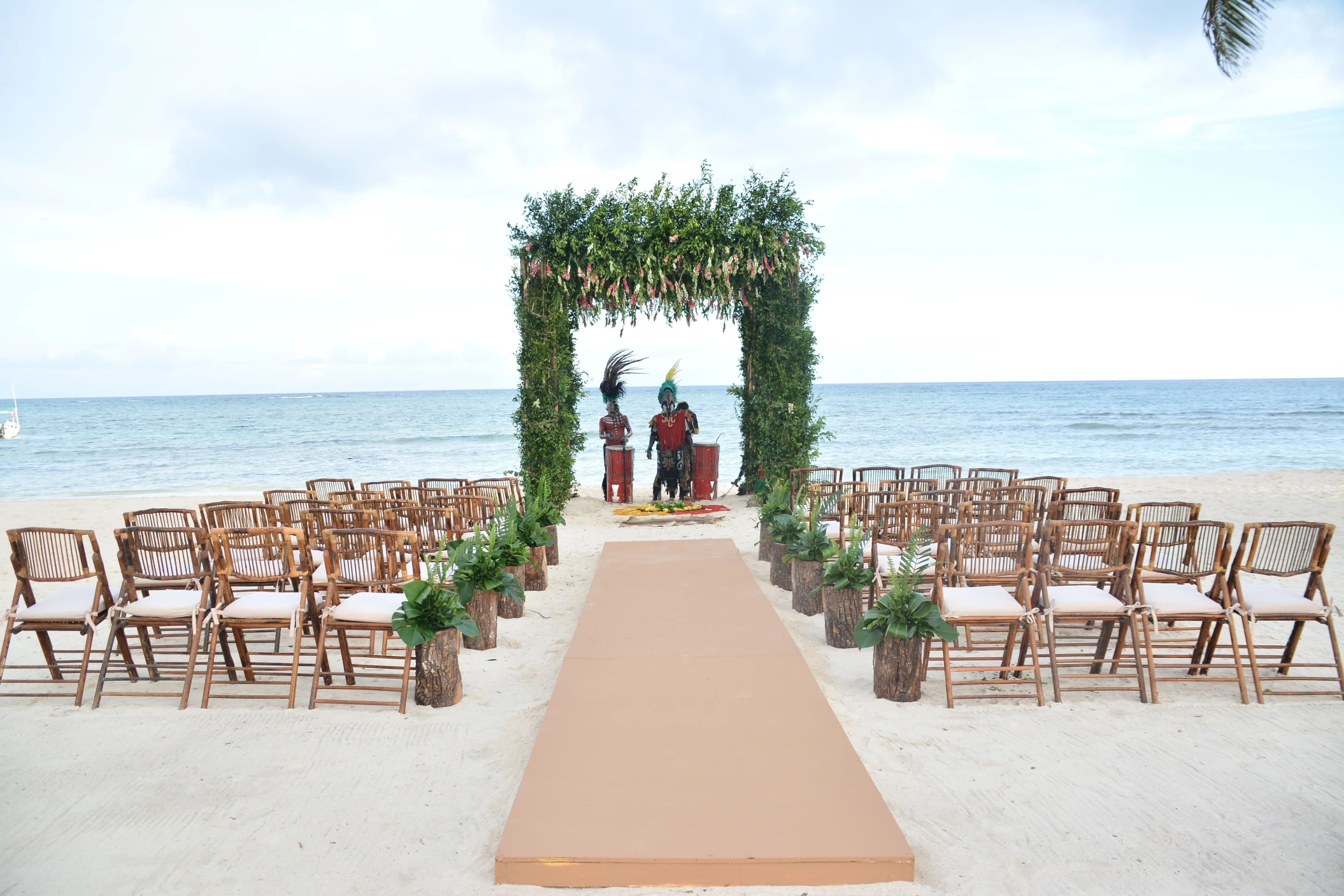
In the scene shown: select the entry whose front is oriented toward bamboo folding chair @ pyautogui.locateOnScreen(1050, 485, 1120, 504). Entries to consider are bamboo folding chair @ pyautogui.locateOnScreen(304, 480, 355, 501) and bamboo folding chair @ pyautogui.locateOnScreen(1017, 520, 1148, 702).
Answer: bamboo folding chair @ pyautogui.locateOnScreen(1017, 520, 1148, 702)

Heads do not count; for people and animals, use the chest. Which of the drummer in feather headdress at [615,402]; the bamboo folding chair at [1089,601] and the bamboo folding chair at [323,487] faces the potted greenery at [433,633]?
the drummer in feather headdress

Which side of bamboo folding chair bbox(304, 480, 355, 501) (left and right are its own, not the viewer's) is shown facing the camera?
back

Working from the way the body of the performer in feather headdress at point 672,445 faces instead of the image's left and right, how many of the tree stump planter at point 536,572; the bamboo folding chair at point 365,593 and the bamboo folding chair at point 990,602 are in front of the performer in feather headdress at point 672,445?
3

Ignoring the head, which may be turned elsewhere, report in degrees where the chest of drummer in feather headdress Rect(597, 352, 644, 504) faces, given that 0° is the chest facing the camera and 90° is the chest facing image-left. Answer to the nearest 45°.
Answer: approximately 0°

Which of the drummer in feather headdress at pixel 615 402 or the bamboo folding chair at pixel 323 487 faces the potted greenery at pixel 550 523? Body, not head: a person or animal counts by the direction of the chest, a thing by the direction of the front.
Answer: the drummer in feather headdress

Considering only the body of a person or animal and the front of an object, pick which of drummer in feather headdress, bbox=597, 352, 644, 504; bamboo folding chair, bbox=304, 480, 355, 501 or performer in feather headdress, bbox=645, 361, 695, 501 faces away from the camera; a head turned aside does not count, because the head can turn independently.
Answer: the bamboo folding chair

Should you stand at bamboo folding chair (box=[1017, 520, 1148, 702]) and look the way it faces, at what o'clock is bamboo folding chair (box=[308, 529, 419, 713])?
bamboo folding chair (box=[308, 529, 419, 713]) is roughly at 8 o'clock from bamboo folding chair (box=[1017, 520, 1148, 702]).

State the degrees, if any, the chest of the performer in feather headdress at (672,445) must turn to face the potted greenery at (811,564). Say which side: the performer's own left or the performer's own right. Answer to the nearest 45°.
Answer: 0° — they already face it

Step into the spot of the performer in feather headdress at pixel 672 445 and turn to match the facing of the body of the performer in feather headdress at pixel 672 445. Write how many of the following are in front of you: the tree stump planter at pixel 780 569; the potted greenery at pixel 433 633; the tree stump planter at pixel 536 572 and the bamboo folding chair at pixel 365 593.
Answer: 4

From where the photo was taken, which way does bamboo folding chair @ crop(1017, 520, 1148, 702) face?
away from the camera

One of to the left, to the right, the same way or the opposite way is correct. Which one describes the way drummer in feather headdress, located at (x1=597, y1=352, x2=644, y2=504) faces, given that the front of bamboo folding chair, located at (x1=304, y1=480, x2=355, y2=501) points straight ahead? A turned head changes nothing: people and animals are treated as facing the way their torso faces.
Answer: the opposite way

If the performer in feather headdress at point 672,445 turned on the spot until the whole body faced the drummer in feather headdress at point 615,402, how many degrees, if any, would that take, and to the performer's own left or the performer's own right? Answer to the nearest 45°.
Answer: approximately 135° to the performer's own right

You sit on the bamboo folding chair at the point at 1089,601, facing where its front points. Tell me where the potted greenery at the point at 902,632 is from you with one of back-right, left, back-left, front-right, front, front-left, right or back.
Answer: back-left
